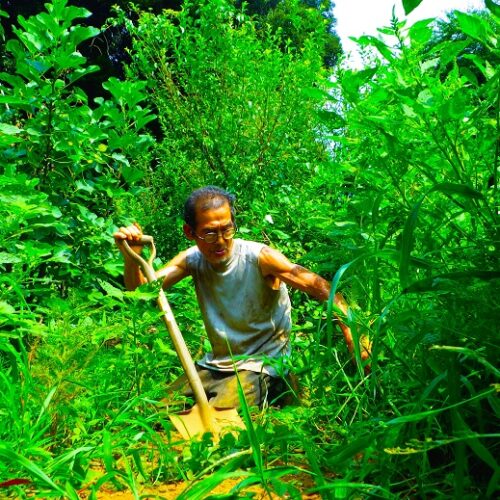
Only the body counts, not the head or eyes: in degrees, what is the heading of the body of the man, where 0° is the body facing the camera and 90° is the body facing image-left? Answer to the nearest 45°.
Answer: approximately 0°
